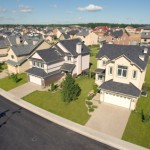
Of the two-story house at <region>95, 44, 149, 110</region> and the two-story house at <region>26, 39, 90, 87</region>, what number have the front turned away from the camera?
0

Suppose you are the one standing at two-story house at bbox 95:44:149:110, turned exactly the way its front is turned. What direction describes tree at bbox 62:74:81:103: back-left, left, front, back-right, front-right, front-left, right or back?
right

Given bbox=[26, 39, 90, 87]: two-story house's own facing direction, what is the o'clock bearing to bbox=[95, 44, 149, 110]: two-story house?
bbox=[95, 44, 149, 110]: two-story house is roughly at 9 o'clock from bbox=[26, 39, 90, 87]: two-story house.

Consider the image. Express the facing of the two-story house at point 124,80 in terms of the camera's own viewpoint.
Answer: facing the viewer

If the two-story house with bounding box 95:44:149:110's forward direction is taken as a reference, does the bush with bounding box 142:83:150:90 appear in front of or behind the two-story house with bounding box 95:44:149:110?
behind

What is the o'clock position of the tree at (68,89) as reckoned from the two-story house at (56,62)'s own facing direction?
The tree is roughly at 10 o'clock from the two-story house.

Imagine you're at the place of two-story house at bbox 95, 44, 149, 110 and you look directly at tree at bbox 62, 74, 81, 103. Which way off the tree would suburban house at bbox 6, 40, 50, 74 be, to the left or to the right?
right

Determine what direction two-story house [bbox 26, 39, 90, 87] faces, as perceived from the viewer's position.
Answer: facing the viewer and to the left of the viewer

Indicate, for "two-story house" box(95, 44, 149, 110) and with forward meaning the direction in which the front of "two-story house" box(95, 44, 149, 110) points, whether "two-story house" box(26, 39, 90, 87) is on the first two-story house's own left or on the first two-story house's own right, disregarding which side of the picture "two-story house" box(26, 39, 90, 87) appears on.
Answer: on the first two-story house's own right

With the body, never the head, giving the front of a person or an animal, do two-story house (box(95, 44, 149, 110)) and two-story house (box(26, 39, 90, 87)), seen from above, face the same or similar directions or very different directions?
same or similar directions

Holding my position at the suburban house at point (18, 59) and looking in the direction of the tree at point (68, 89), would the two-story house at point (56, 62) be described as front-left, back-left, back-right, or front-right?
front-left

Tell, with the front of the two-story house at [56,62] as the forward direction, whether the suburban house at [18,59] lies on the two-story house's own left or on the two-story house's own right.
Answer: on the two-story house's own right

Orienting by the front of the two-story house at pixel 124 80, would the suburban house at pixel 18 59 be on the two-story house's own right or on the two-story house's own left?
on the two-story house's own right

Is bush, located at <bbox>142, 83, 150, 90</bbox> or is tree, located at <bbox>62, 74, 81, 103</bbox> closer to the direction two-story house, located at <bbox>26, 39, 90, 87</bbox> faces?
the tree

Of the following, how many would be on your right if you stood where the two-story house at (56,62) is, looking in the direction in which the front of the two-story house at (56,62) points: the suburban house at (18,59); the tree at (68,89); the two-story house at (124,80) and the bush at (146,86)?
1
